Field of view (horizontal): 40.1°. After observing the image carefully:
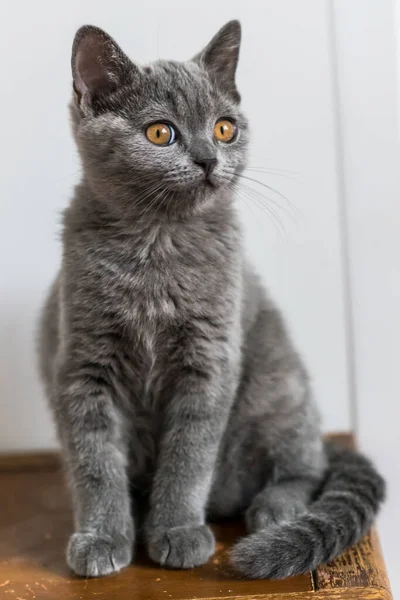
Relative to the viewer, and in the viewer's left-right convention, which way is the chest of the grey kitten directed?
facing the viewer and to the left of the viewer
